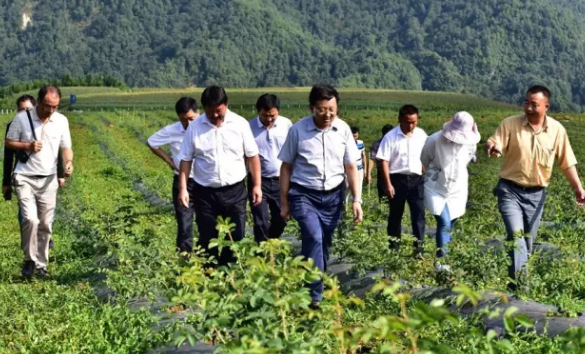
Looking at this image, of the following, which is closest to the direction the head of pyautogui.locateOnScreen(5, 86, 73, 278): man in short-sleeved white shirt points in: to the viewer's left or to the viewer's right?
to the viewer's right

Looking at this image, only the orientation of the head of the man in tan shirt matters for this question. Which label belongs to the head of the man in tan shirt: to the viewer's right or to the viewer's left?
to the viewer's left

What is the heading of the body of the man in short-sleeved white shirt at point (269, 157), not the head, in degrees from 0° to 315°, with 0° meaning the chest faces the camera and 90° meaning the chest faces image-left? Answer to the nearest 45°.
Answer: approximately 0°

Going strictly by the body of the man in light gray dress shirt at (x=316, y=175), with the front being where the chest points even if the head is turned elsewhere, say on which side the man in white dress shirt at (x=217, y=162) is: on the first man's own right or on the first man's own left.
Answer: on the first man's own right

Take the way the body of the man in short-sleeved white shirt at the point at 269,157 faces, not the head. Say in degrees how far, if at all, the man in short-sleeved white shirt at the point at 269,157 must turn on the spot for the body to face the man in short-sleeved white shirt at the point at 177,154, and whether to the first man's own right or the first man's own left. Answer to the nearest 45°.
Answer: approximately 90° to the first man's own right

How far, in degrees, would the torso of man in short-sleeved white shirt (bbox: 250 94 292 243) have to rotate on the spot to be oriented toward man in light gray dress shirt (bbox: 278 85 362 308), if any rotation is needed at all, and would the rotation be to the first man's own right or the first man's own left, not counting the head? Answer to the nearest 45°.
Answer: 0° — they already face them

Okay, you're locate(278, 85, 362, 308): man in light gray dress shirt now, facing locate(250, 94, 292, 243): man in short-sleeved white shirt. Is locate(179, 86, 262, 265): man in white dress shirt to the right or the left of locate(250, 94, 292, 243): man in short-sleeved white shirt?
left

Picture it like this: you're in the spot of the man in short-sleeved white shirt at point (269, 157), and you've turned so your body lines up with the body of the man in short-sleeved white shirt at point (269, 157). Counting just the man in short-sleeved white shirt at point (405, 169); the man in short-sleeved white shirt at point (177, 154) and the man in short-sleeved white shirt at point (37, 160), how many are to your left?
1

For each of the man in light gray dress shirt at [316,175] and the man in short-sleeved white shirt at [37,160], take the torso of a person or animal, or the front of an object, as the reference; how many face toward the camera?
2

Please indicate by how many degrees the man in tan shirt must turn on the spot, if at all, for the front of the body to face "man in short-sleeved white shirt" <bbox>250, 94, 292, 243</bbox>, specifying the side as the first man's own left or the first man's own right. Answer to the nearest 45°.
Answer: approximately 90° to the first man's own right

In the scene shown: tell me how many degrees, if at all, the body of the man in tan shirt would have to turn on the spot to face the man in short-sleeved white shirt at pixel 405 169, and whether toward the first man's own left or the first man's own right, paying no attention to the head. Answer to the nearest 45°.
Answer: approximately 135° to the first man's own right

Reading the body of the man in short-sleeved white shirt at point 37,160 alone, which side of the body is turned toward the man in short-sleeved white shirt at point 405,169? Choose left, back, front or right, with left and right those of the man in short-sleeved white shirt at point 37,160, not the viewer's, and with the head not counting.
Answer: left
